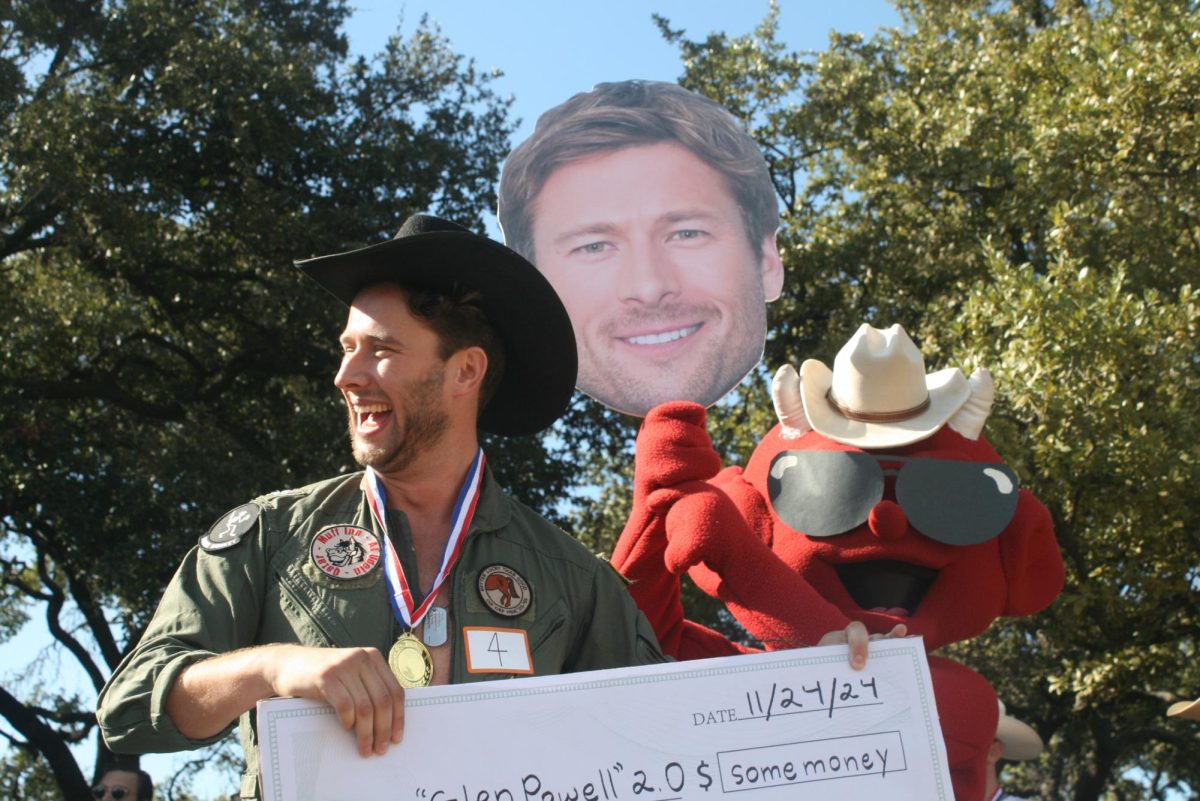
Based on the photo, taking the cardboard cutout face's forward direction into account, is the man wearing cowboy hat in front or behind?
in front

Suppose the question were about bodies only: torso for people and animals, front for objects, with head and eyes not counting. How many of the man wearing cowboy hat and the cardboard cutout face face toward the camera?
2

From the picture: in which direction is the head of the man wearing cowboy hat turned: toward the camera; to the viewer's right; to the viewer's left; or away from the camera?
to the viewer's left

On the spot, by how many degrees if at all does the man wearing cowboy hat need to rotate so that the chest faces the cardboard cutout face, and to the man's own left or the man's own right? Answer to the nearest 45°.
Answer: approximately 135° to the man's own left

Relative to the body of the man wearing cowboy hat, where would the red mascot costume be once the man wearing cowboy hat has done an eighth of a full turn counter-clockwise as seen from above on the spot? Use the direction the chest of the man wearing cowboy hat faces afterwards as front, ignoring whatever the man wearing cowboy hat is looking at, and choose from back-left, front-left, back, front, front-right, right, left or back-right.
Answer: left

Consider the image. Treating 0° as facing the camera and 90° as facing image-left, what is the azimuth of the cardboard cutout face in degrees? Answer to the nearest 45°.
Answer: approximately 0°
